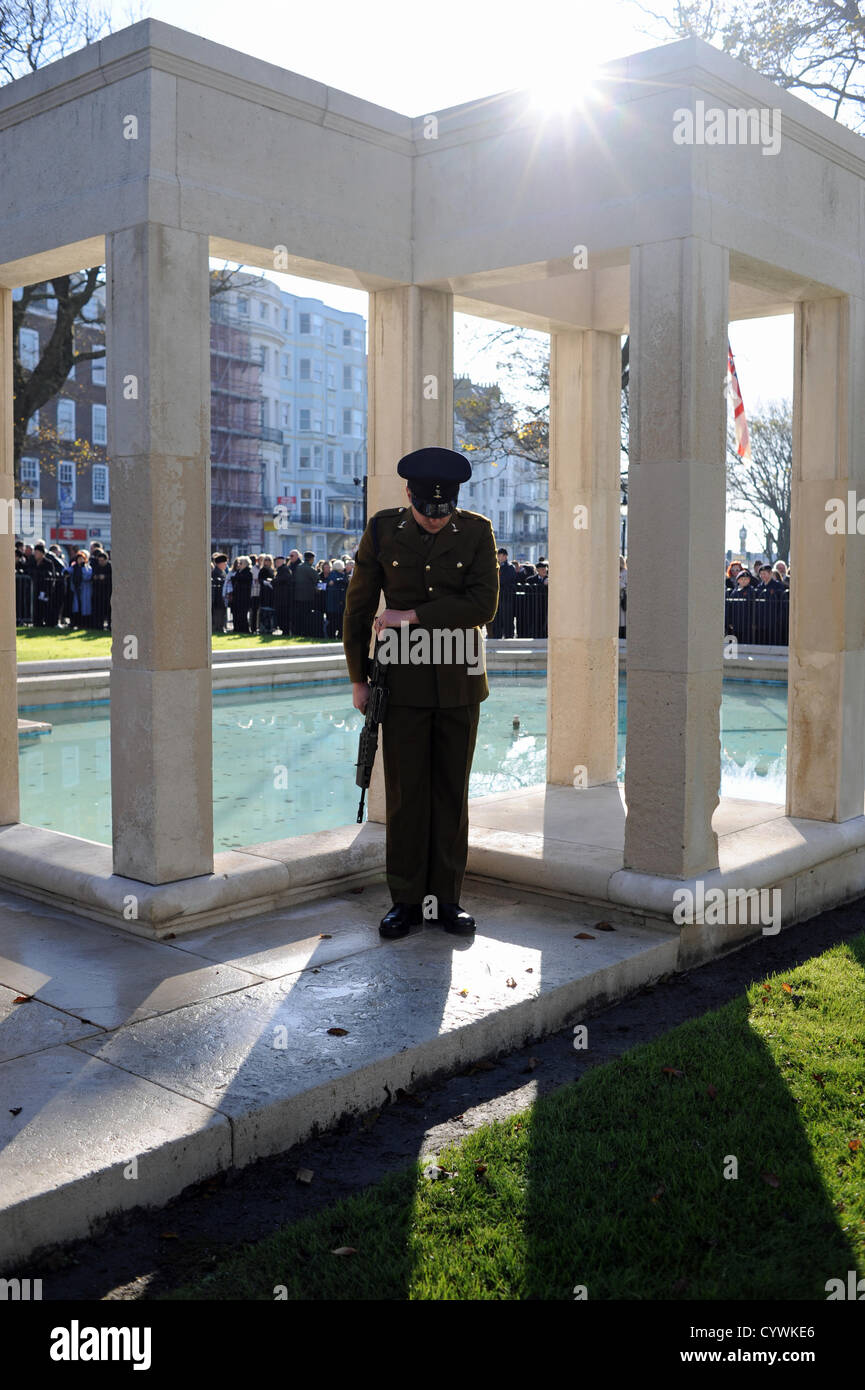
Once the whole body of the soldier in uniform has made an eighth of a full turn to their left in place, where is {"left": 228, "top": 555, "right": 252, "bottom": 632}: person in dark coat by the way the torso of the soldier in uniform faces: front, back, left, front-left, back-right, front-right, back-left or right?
back-left

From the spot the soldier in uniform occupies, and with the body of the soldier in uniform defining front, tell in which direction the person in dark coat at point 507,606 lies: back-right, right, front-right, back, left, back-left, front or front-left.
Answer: back

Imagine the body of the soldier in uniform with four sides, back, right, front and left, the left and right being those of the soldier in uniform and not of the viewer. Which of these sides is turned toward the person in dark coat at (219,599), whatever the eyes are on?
back

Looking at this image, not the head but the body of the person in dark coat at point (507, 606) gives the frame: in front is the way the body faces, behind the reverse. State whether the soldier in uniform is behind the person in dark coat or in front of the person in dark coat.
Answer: in front

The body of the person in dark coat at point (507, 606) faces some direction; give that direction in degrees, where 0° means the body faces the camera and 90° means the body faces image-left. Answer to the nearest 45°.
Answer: approximately 45°

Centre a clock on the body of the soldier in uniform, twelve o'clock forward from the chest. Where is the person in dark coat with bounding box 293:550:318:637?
The person in dark coat is roughly at 6 o'clock from the soldier in uniform.

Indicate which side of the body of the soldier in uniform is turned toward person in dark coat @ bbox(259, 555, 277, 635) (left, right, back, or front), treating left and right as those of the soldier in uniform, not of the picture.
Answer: back

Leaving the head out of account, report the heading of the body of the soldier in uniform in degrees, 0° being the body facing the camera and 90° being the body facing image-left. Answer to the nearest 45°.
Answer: approximately 0°

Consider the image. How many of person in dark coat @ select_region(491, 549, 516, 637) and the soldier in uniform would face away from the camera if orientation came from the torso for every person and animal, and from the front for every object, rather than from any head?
0

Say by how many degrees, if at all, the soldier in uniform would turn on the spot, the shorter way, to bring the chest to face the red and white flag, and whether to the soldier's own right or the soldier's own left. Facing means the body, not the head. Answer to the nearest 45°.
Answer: approximately 135° to the soldier's own left

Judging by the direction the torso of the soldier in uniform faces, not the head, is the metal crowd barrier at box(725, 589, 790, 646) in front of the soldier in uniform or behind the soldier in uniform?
behind

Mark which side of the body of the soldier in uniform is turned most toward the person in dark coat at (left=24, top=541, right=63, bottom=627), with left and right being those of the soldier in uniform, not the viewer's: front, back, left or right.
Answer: back
